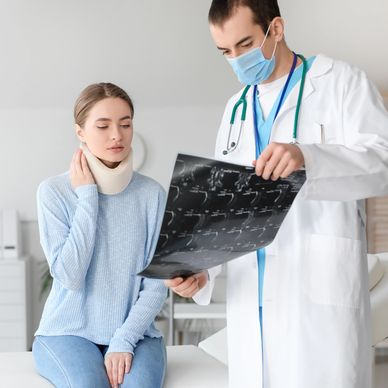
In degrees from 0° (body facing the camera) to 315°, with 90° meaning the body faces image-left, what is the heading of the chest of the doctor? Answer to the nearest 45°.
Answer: approximately 45°

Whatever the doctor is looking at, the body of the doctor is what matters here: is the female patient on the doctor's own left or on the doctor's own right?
on the doctor's own right

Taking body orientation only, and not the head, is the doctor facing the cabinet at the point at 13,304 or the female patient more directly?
the female patient

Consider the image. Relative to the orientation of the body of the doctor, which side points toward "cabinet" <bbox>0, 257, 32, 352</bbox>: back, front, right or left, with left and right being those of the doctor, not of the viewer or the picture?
right
